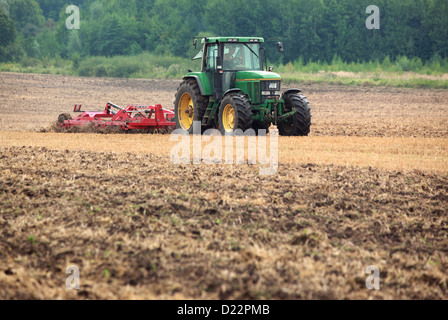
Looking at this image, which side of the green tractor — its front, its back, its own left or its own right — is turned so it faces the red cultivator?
back

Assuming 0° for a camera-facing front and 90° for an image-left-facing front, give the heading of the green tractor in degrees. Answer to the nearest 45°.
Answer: approximately 315°
